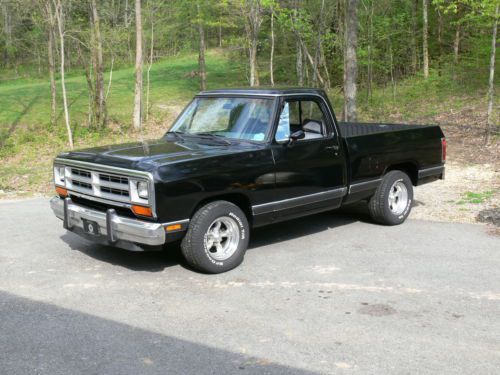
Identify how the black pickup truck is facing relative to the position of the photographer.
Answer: facing the viewer and to the left of the viewer
